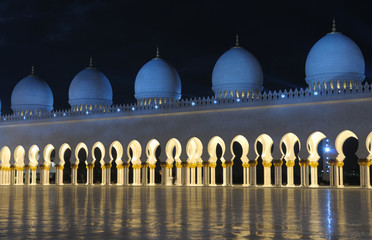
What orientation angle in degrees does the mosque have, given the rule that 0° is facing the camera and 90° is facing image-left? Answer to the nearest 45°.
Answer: approximately 45°
